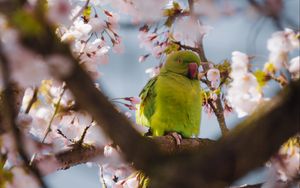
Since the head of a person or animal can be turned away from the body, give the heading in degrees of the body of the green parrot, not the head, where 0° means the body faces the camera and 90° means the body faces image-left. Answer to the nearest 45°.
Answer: approximately 315°

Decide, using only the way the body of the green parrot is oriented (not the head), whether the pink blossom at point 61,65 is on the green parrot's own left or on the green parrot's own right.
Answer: on the green parrot's own right

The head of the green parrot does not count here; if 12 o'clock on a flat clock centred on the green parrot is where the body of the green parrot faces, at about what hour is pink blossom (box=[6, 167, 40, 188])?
The pink blossom is roughly at 2 o'clock from the green parrot.

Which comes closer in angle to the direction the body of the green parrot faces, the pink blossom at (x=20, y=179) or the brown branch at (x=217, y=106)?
the brown branch

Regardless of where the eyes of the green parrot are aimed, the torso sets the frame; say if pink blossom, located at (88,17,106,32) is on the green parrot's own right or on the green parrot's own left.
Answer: on the green parrot's own right
